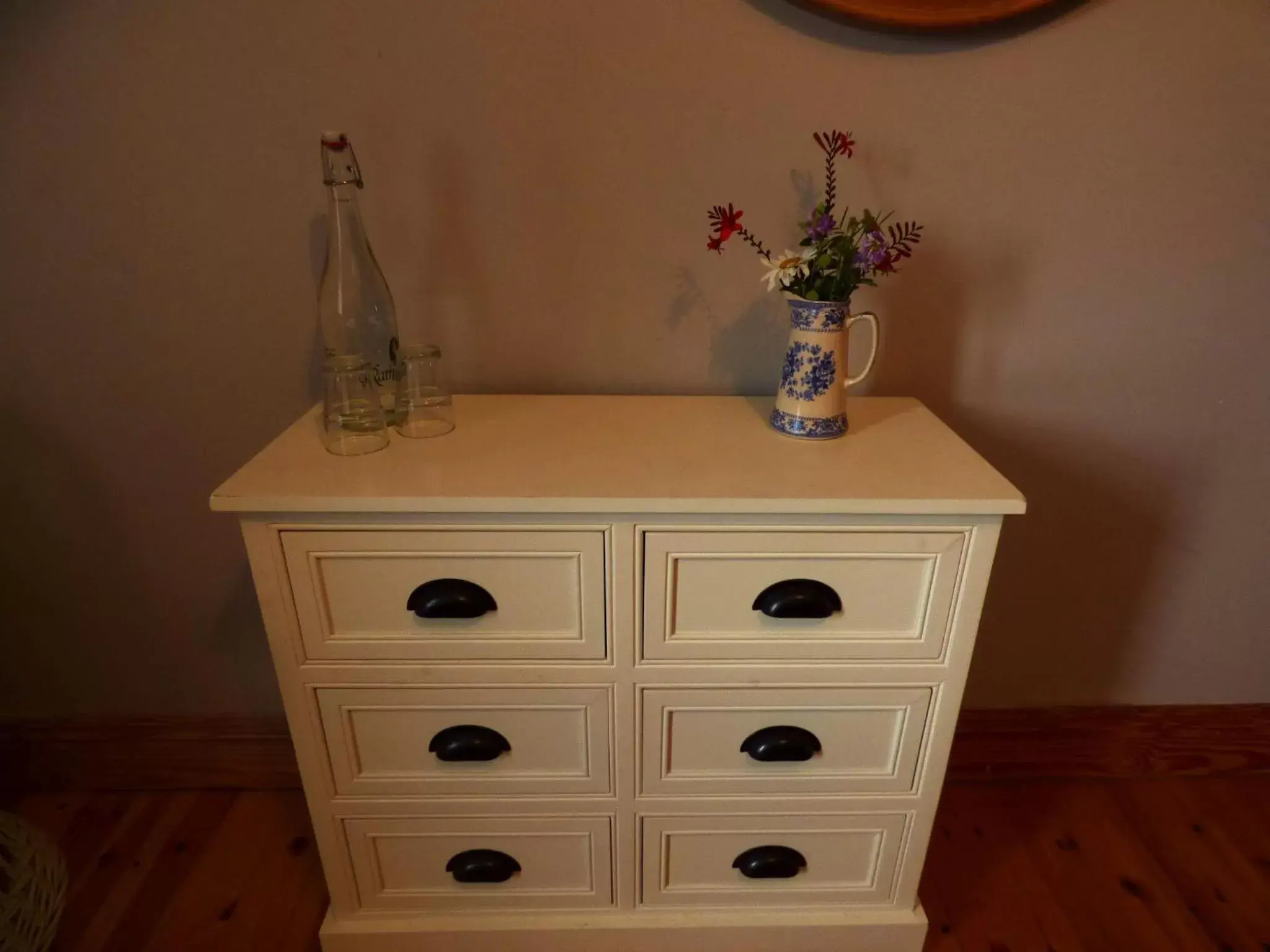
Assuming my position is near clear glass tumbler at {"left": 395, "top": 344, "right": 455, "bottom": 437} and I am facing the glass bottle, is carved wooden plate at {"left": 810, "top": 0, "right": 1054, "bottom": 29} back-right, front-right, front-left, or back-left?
back-right

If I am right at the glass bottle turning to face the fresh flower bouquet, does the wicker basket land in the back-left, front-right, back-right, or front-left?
back-right

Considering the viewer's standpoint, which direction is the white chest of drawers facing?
facing the viewer
